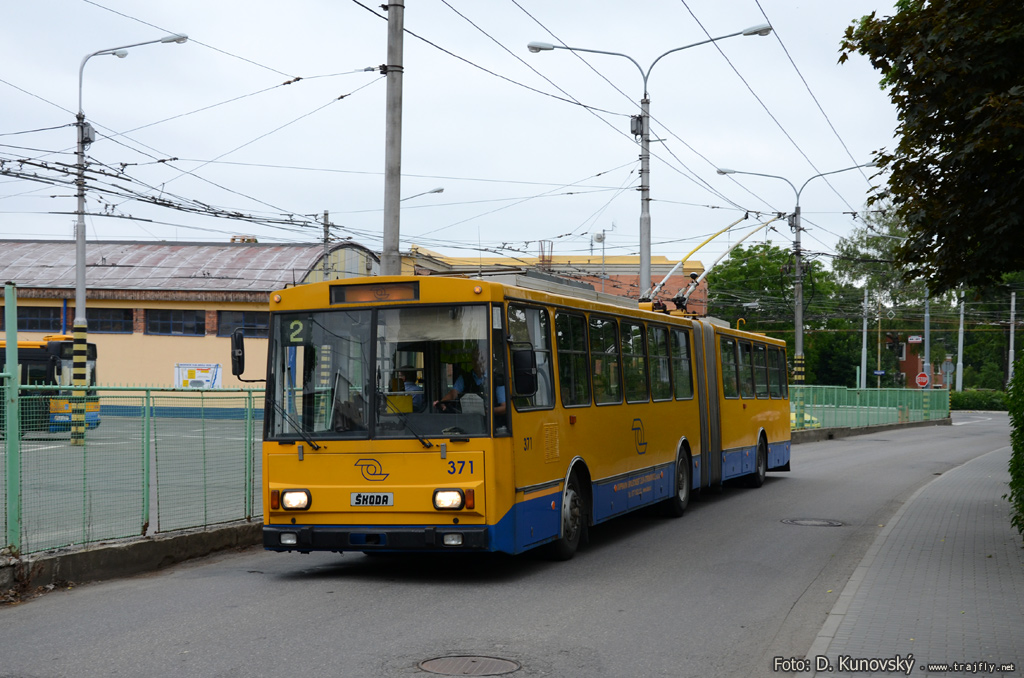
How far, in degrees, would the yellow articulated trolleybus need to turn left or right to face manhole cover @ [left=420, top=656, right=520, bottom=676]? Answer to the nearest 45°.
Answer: approximately 45° to its left

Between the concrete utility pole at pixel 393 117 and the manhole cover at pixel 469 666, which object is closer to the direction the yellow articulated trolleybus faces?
the manhole cover

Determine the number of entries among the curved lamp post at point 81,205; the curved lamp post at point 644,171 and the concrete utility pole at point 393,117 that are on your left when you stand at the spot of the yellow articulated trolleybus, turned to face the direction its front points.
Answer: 0

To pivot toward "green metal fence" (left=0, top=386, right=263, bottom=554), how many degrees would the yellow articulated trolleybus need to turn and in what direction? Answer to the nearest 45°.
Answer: approximately 45° to its right

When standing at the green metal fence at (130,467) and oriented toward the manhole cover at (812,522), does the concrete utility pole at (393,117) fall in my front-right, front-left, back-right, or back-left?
front-left

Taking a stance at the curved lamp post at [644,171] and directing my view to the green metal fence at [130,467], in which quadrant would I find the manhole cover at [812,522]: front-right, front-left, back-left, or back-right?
front-left

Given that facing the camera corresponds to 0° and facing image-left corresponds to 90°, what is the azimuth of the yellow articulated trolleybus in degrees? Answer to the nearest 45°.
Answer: approximately 45°

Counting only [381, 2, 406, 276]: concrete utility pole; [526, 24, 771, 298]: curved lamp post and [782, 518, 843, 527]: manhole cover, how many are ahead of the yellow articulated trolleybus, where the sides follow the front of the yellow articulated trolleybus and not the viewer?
0

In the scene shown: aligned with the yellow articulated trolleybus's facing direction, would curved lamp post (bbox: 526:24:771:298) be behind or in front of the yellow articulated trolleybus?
behind

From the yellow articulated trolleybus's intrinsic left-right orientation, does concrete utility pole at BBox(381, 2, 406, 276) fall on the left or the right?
on its right

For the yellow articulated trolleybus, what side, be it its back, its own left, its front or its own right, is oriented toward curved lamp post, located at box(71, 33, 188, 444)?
right
